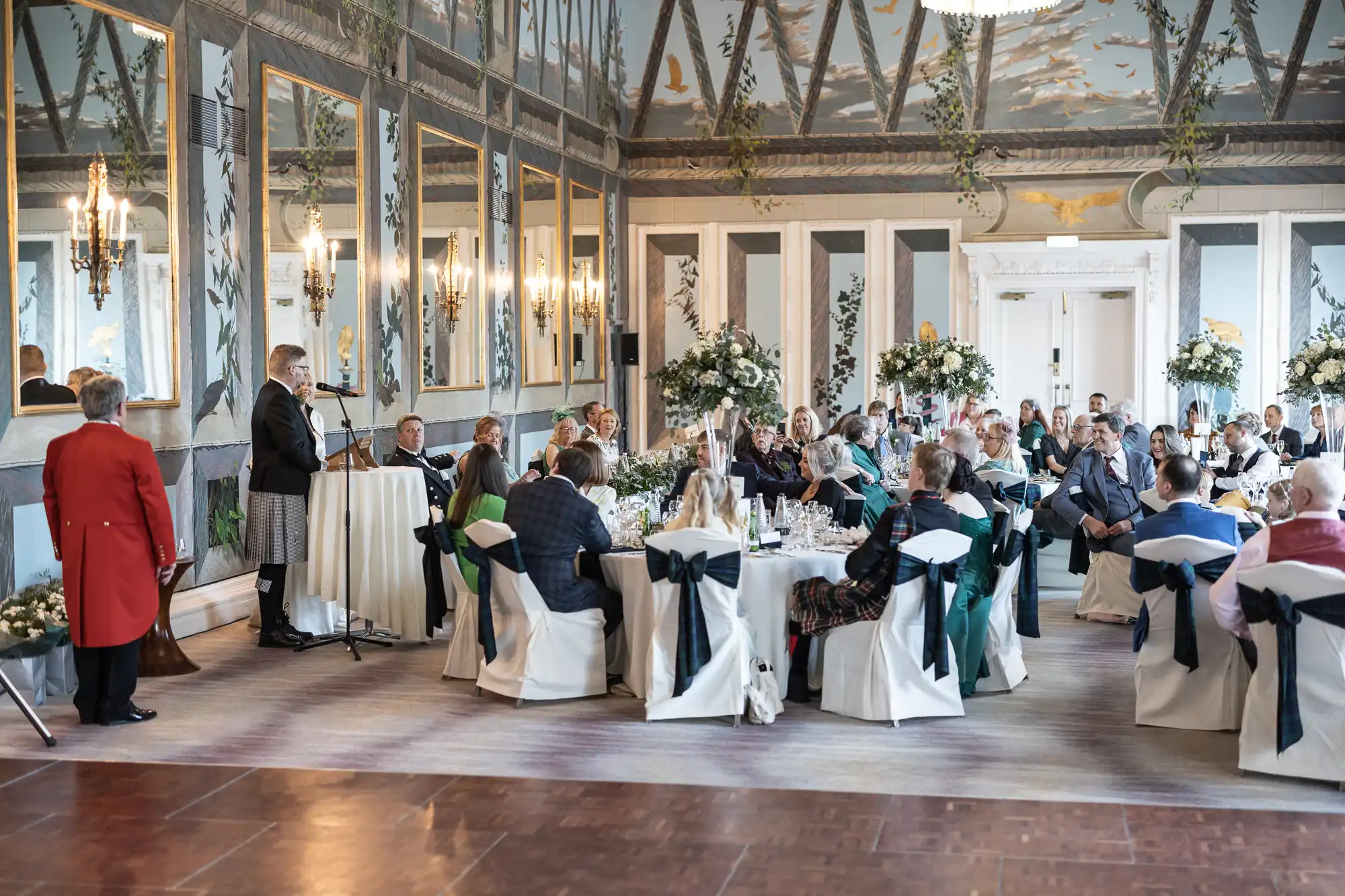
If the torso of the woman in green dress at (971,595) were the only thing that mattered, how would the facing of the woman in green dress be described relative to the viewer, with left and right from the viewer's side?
facing away from the viewer and to the left of the viewer

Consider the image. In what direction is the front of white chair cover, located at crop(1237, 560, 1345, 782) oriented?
away from the camera

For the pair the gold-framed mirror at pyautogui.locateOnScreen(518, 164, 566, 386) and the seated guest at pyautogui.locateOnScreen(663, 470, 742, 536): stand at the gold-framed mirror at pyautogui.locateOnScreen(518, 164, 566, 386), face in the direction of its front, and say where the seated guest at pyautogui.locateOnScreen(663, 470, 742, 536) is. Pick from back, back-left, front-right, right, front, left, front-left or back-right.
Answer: front-right

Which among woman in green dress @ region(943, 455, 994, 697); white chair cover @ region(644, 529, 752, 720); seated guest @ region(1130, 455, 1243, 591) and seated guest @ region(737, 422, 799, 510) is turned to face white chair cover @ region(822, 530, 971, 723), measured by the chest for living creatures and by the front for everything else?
seated guest @ region(737, 422, 799, 510)

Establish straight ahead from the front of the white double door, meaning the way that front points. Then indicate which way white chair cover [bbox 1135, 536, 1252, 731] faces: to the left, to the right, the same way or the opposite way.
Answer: the opposite way

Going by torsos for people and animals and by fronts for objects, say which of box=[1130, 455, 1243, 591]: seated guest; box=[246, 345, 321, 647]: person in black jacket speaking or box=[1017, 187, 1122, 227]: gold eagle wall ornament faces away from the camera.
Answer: the seated guest

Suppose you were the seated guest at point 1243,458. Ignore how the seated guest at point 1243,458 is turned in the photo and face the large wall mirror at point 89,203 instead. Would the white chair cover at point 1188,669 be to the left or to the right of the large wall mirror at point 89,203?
left

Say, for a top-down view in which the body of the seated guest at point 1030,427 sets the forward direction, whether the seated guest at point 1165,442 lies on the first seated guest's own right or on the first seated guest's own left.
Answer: on the first seated guest's own left

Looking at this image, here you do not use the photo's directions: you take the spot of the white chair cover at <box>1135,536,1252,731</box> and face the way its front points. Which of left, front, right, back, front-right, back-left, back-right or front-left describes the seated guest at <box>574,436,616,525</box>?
left

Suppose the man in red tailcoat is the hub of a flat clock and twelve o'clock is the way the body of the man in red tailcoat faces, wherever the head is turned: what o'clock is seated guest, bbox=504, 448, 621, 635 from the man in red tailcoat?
The seated guest is roughly at 2 o'clock from the man in red tailcoat.

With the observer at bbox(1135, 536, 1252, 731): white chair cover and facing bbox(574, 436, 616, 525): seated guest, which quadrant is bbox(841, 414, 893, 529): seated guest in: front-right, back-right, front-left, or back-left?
front-right

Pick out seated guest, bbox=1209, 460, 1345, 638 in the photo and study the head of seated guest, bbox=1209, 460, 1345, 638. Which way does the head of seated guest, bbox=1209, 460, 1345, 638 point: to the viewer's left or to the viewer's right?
to the viewer's left

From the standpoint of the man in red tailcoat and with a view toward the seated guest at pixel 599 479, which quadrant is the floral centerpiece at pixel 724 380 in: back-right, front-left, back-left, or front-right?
front-left

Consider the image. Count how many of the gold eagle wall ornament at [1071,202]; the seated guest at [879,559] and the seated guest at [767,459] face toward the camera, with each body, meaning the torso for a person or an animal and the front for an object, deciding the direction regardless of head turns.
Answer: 2

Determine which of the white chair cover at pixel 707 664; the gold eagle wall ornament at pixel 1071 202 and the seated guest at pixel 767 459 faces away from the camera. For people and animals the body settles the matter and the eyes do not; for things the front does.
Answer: the white chair cover

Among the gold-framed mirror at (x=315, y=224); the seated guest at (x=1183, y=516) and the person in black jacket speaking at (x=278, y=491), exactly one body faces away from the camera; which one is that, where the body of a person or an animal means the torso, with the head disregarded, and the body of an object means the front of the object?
the seated guest

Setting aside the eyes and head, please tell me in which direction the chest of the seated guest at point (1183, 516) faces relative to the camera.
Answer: away from the camera
